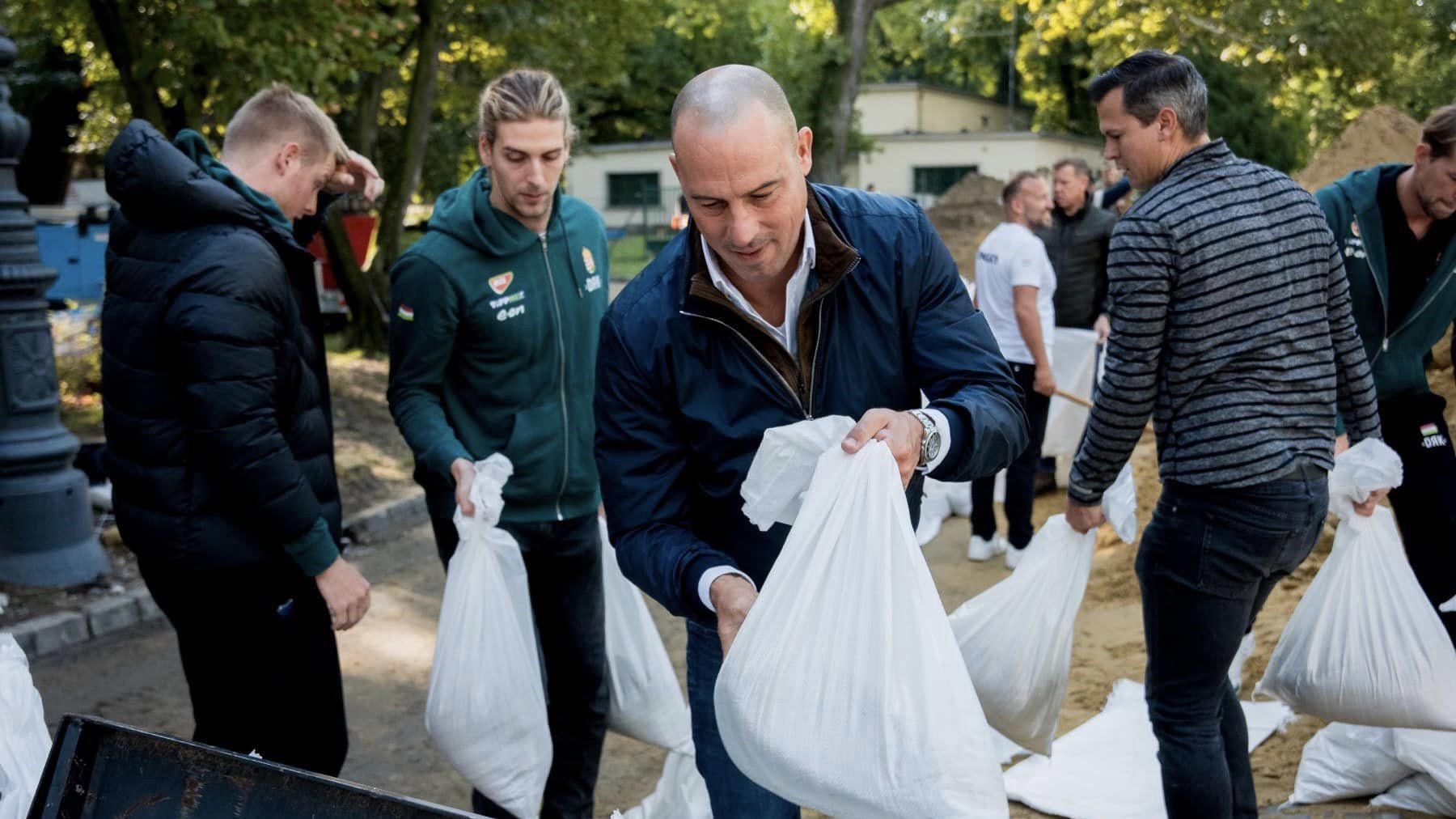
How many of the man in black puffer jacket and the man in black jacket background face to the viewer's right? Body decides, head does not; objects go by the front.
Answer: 1

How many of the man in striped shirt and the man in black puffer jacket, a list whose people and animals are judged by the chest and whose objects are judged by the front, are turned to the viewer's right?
1

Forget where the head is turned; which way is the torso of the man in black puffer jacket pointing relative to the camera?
to the viewer's right

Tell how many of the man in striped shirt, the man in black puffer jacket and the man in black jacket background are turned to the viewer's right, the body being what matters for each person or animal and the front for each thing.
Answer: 1

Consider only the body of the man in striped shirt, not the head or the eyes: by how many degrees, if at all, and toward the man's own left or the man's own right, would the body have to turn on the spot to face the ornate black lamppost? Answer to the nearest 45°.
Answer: approximately 45° to the man's own left

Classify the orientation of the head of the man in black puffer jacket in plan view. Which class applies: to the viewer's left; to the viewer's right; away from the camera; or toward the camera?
to the viewer's right

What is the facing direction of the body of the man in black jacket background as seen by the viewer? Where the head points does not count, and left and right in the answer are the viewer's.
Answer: facing the viewer and to the left of the viewer

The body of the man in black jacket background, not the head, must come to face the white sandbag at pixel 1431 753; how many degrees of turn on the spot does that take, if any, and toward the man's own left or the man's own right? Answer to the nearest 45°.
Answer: approximately 45° to the man's own left

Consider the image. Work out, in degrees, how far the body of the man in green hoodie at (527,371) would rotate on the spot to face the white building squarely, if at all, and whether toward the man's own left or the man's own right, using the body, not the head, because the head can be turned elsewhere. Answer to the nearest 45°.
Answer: approximately 135° to the man's own left
